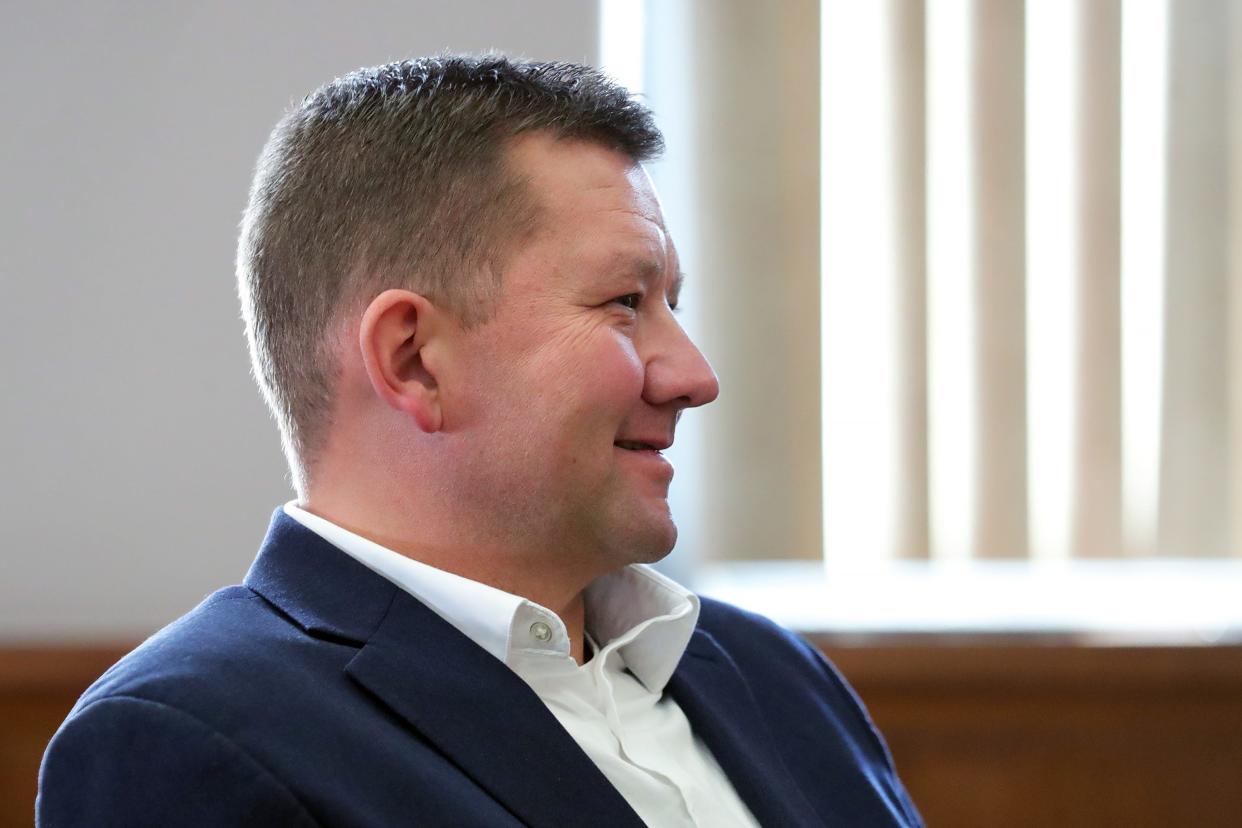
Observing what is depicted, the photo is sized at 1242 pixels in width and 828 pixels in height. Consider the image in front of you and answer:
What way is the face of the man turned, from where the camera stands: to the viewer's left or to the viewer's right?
to the viewer's right

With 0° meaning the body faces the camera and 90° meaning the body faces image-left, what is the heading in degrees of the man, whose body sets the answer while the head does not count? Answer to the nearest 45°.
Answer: approximately 315°

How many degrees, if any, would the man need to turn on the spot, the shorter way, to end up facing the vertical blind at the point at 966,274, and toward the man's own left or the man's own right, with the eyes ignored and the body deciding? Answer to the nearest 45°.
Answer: approximately 90° to the man's own left
